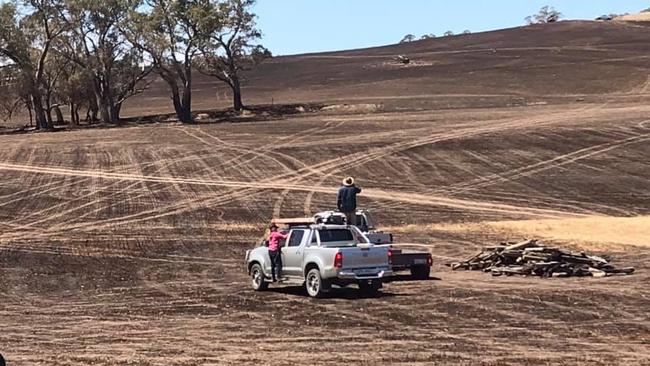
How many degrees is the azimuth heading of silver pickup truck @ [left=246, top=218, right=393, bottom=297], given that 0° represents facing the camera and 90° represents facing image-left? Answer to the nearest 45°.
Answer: approximately 135°

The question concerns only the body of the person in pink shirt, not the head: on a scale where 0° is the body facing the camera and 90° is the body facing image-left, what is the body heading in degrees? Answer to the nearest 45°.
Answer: approximately 225°

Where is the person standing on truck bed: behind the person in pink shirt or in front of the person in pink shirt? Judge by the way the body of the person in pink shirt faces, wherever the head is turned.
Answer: in front

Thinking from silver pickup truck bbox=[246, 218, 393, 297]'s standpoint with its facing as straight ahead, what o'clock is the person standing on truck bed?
The person standing on truck bed is roughly at 2 o'clock from the silver pickup truck.
